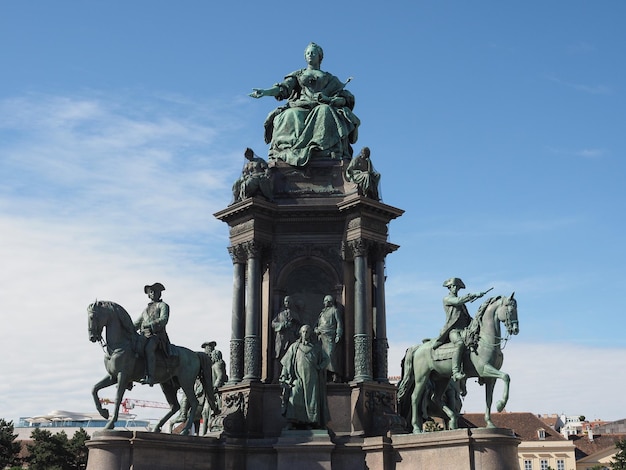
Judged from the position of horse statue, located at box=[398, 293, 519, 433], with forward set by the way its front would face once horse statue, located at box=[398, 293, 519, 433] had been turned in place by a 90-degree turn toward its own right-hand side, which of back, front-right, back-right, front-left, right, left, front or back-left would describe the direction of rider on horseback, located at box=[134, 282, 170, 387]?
right

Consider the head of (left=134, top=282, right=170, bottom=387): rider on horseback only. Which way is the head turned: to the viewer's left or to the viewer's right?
to the viewer's left

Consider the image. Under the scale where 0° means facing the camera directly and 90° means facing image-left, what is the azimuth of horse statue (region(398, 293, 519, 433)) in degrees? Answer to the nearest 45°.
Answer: approximately 270°

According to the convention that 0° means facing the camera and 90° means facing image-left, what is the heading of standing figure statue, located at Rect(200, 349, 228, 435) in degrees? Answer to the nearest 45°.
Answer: approximately 90°

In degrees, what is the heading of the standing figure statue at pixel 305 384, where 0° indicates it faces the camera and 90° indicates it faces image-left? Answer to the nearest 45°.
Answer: approximately 0°

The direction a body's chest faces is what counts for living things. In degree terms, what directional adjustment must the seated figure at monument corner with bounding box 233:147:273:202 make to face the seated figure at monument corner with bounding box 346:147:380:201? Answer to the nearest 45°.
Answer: approximately 135° to its left

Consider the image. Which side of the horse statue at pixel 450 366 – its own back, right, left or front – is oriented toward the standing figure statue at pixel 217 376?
back
